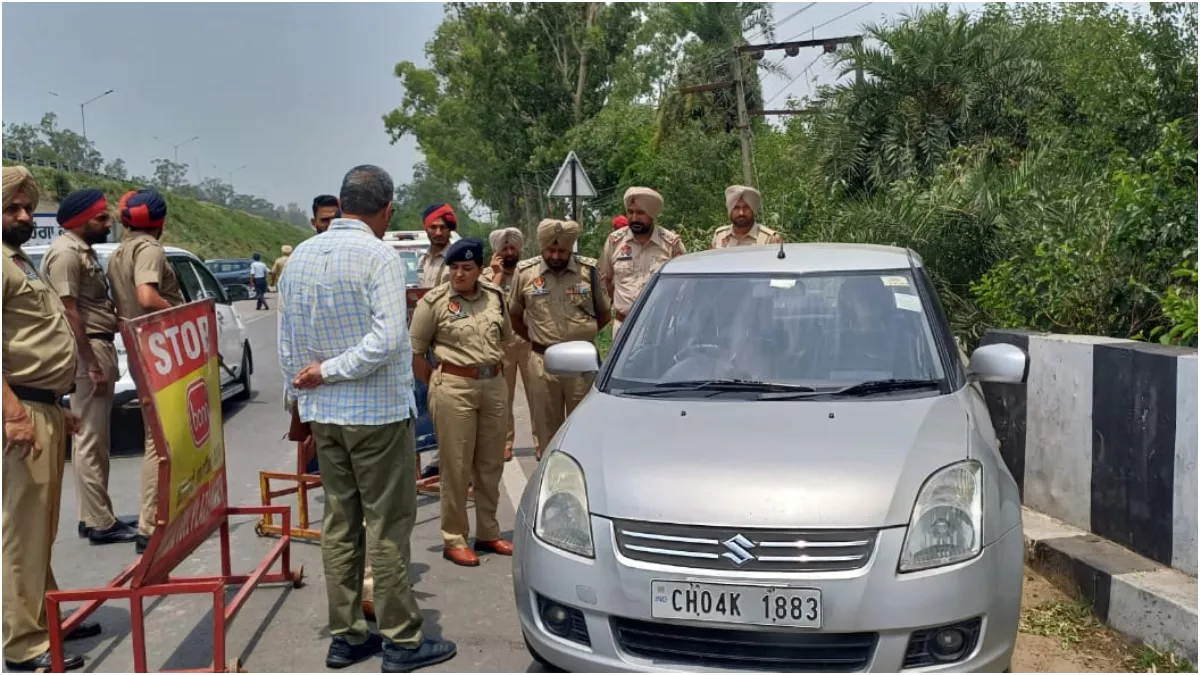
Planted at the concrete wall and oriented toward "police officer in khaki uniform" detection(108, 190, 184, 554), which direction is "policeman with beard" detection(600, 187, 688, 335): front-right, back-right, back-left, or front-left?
front-right

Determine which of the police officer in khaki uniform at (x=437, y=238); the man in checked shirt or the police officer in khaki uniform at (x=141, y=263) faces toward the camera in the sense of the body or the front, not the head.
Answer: the police officer in khaki uniform at (x=437, y=238)

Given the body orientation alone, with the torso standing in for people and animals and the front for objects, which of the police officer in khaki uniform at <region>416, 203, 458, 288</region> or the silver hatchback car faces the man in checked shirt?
the police officer in khaki uniform

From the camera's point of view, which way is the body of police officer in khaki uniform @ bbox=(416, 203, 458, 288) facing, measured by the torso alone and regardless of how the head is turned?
toward the camera

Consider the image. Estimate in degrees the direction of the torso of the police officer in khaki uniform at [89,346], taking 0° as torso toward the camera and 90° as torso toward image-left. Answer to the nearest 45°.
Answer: approximately 270°

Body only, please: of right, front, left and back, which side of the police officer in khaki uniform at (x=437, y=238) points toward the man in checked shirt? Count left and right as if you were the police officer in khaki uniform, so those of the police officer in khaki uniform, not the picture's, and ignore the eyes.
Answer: front

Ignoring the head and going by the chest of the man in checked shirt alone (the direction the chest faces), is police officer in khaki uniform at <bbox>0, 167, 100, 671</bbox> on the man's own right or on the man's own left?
on the man's own left

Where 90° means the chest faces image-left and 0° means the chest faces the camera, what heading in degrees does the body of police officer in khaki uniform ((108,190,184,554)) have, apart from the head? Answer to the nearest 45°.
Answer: approximately 225°

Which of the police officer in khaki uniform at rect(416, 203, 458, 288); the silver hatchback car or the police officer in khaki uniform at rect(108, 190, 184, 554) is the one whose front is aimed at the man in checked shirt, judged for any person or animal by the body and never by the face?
the police officer in khaki uniform at rect(416, 203, 458, 288)

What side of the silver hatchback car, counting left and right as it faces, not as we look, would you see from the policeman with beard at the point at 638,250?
back

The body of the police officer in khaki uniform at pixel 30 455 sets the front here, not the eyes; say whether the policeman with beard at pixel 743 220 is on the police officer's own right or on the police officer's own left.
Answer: on the police officer's own left

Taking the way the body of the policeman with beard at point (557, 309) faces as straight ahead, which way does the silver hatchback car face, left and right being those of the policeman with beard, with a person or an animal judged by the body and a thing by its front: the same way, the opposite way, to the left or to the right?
the same way

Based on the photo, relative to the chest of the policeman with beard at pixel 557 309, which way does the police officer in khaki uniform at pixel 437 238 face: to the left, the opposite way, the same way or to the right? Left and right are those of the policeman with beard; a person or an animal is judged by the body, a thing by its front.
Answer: the same way

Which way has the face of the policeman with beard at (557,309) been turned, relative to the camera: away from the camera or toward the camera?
toward the camera

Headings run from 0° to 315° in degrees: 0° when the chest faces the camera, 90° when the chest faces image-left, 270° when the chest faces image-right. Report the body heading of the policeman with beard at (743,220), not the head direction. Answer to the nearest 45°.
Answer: approximately 0°

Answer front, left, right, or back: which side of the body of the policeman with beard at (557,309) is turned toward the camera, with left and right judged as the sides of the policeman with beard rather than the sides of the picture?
front
